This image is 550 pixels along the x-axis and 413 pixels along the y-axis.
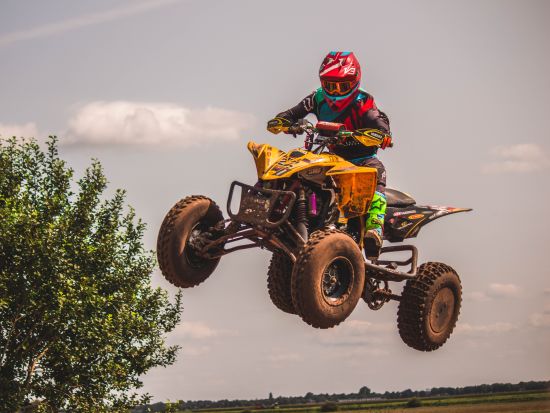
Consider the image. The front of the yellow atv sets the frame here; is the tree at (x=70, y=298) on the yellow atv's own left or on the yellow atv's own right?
on the yellow atv's own right

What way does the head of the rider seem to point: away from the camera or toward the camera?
toward the camera

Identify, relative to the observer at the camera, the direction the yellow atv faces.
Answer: facing the viewer and to the left of the viewer
